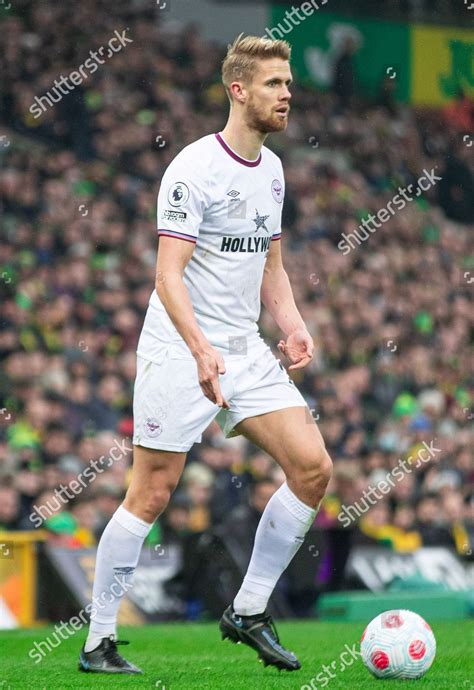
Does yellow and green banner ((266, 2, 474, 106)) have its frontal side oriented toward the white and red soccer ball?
yes

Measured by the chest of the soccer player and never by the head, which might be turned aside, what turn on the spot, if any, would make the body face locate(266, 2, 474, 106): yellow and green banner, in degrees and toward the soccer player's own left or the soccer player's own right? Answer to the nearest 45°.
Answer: approximately 135° to the soccer player's own left

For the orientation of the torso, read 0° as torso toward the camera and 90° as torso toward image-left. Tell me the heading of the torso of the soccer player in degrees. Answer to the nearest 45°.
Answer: approximately 315°

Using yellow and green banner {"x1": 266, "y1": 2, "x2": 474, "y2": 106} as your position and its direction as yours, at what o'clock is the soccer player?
The soccer player is roughly at 12 o'clock from the yellow and green banner.
